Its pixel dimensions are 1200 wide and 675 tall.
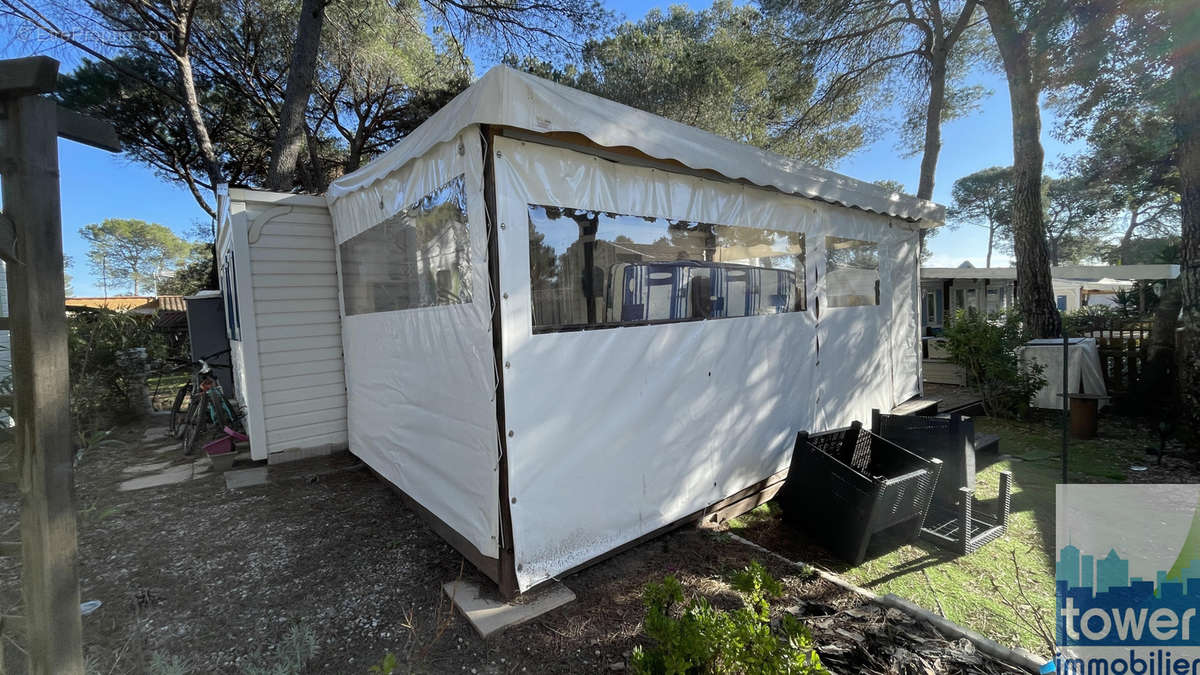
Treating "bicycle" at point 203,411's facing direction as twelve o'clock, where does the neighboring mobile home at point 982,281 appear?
The neighboring mobile home is roughly at 8 o'clock from the bicycle.

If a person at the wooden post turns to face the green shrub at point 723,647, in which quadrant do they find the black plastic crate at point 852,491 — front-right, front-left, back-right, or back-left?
front-left

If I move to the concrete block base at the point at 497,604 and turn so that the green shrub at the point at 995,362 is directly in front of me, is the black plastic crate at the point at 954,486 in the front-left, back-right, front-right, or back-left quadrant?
front-right

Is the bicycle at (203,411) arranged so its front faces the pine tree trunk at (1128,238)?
no

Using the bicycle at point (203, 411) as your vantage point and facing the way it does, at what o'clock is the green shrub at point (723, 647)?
The green shrub is roughly at 10 o'clock from the bicycle.

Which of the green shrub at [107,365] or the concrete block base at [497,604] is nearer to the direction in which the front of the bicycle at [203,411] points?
the concrete block base

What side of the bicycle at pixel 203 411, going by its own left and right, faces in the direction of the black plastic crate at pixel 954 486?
left

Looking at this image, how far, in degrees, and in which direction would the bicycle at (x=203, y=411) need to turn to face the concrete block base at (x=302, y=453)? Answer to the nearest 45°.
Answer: approximately 45° to its left

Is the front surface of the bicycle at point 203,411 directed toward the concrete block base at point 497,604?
no

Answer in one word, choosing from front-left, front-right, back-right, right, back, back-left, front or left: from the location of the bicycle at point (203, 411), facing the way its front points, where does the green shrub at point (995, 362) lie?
left
